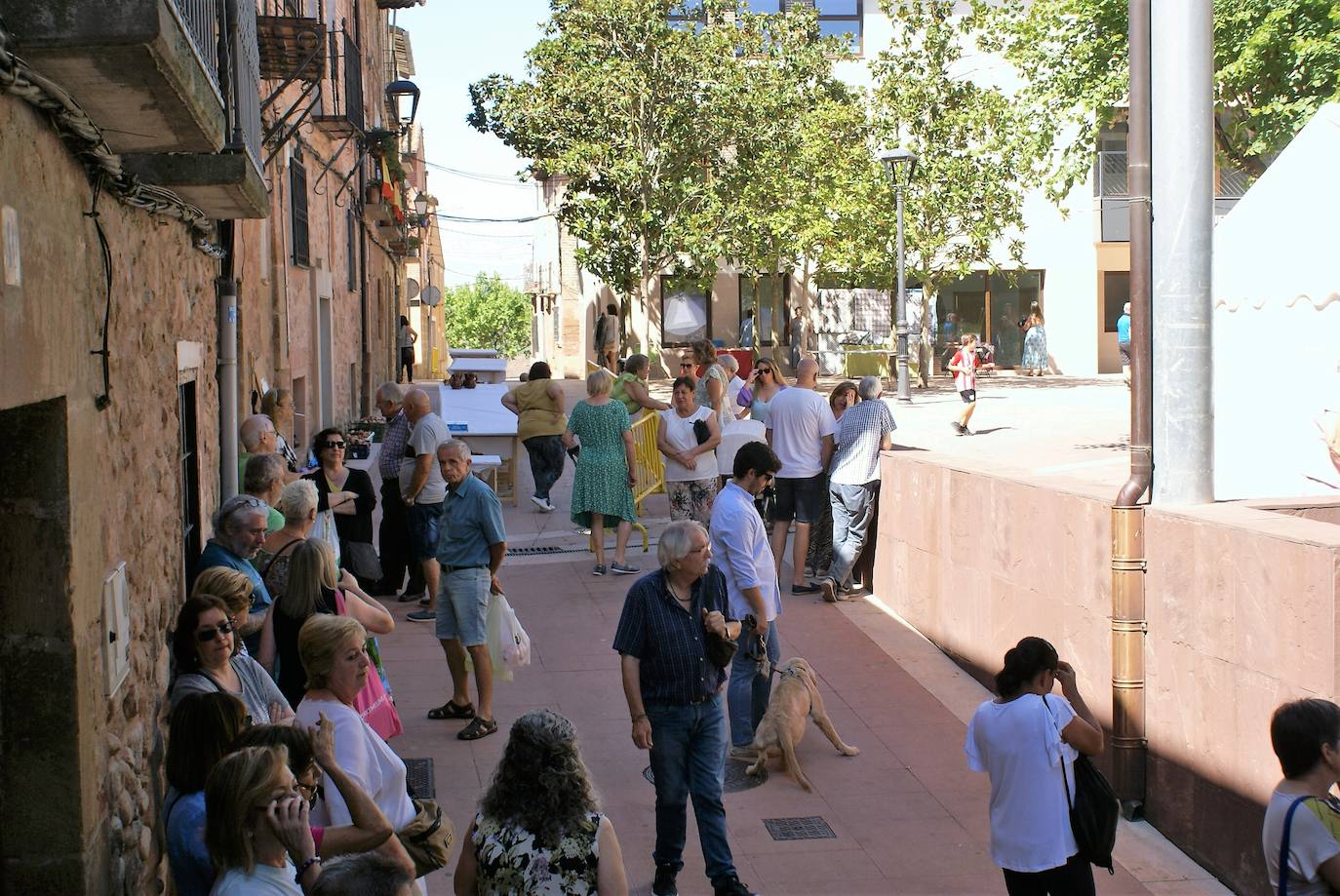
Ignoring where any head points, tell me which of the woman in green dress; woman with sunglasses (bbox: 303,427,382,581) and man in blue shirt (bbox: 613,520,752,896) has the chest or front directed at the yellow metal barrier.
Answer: the woman in green dress

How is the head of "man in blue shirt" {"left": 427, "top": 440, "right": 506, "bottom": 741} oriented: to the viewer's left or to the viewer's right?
to the viewer's left

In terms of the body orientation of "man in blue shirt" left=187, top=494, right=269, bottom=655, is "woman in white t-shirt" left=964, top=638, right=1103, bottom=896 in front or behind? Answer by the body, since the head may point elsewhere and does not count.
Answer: in front

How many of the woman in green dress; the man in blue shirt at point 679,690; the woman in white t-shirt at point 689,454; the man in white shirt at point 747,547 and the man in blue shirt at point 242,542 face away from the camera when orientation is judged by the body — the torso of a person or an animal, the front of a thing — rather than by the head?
1

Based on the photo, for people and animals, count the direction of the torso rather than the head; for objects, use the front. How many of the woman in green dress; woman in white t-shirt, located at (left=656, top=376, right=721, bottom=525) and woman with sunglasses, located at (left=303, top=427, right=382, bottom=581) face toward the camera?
2

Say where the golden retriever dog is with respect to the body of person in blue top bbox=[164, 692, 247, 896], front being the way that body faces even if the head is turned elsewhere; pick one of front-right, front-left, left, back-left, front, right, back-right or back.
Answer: front

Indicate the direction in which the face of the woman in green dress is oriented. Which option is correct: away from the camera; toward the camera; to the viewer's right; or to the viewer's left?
away from the camera

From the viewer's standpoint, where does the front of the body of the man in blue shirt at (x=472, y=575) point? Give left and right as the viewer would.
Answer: facing the viewer and to the left of the viewer

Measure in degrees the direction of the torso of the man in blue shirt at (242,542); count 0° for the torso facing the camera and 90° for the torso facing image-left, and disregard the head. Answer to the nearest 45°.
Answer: approximately 315°

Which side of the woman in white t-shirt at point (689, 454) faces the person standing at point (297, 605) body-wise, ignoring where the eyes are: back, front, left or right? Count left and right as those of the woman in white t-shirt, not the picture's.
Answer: front

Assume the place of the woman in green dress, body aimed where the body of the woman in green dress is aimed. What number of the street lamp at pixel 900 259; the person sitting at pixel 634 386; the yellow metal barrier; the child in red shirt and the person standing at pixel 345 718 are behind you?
1

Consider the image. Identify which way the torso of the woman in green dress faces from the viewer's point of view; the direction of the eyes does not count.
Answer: away from the camera

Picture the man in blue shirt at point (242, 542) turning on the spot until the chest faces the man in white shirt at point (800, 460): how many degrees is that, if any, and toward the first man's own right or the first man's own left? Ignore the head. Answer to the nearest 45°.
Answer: approximately 90° to the first man's own left

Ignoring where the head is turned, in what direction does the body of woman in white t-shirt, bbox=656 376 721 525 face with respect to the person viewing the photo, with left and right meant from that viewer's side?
facing the viewer

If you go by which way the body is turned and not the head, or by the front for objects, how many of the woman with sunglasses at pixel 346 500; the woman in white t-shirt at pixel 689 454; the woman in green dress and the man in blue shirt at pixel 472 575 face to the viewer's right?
0
